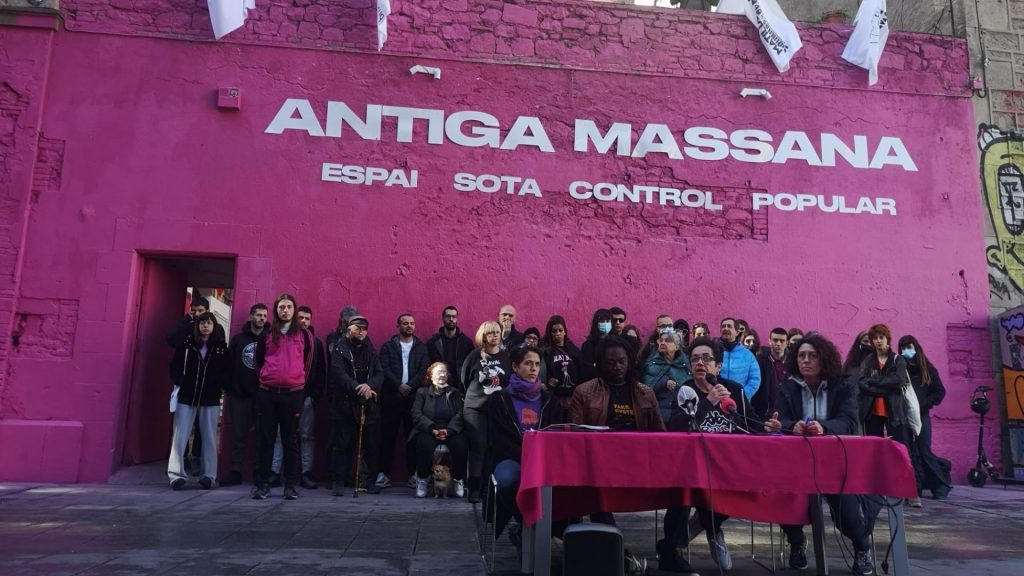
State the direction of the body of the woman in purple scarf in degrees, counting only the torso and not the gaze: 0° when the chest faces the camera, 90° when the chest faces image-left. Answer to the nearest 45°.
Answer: approximately 315°

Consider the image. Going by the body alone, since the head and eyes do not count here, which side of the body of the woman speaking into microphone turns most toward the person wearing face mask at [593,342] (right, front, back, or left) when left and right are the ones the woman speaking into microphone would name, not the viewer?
back

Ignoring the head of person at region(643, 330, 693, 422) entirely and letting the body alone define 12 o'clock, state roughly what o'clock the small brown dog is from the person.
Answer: The small brown dog is roughly at 3 o'clock from the person.

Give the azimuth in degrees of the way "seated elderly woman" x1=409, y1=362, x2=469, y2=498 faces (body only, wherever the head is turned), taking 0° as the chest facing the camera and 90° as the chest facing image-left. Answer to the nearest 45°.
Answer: approximately 0°

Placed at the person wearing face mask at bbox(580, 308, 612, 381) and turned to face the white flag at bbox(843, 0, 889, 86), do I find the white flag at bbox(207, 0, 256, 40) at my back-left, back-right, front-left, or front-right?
back-left
